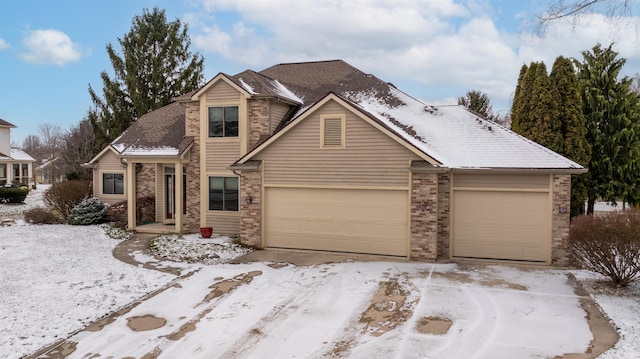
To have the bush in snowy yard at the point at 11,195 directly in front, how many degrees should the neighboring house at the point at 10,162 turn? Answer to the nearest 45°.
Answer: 0° — it already faces it

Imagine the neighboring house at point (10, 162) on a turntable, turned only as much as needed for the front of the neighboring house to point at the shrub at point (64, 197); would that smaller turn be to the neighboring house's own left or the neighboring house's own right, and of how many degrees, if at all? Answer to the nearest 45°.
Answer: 0° — it already faces it

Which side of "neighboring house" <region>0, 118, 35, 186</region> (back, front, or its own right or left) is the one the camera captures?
front

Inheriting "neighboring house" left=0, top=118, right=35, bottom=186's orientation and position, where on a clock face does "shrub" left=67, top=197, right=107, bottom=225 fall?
The shrub is roughly at 12 o'clock from the neighboring house.

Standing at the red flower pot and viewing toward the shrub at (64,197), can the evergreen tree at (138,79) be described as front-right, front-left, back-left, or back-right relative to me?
front-right

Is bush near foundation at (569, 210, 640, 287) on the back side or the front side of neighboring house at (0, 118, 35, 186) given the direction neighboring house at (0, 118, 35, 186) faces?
on the front side

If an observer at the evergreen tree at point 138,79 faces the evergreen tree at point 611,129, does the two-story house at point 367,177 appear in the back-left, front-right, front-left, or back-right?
front-right

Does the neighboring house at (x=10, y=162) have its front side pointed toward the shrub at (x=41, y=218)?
yes
